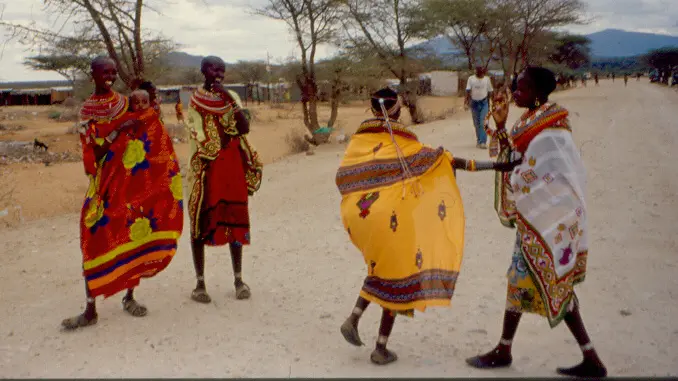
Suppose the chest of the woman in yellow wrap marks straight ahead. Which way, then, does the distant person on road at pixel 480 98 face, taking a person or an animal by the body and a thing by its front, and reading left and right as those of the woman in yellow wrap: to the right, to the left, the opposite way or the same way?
the opposite way

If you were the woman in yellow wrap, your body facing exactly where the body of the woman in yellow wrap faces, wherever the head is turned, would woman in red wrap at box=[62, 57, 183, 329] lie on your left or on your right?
on your left

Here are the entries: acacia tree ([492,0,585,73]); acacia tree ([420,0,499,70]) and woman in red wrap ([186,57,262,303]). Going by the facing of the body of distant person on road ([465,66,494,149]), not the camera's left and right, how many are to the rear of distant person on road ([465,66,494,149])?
2

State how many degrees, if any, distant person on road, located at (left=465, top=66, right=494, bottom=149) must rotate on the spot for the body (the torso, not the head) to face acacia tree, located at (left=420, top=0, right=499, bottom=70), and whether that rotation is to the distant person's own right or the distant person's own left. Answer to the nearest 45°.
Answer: approximately 180°

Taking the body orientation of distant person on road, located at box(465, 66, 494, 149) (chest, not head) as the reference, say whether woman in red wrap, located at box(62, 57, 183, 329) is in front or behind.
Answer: in front

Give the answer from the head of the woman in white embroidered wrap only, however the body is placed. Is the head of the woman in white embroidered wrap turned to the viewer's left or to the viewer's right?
to the viewer's left

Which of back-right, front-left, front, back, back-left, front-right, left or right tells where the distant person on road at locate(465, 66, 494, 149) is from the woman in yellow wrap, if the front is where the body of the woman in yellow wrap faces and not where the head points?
front

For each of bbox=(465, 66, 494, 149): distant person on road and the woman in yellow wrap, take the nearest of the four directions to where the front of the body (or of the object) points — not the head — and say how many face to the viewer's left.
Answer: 0

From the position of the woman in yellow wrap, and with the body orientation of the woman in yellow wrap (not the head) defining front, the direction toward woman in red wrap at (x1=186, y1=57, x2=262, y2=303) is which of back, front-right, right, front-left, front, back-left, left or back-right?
front-left

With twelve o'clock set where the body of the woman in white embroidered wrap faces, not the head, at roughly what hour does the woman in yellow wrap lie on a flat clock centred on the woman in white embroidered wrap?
The woman in yellow wrap is roughly at 12 o'clock from the woman in white embroidered wrap.

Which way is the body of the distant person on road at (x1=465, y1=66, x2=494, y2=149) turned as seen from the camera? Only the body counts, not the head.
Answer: toward the camera

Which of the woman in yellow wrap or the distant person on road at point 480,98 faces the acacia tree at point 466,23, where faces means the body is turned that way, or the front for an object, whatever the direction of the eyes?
the woman in yellow wrap

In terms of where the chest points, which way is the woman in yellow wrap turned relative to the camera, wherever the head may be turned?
away from the camera

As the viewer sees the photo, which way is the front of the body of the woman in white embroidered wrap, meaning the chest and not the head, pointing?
to the viewer's left

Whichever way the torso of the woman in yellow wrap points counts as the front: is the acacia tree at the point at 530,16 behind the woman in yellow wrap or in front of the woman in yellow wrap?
in front

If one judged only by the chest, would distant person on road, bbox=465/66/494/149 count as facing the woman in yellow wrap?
yes

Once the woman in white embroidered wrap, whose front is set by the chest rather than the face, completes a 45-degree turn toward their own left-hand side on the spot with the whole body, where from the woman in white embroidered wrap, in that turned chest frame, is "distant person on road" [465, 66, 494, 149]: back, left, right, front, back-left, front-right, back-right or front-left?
back-right

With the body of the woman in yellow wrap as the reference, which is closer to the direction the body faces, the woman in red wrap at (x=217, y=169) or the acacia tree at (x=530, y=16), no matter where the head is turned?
the acacia tree
